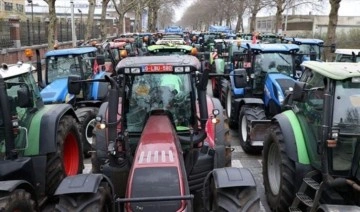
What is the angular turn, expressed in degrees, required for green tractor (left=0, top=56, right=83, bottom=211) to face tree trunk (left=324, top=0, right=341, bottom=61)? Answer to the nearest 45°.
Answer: approximately 180°

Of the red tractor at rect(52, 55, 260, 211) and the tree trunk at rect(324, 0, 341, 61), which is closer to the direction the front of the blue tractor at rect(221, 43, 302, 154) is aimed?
the red tractor

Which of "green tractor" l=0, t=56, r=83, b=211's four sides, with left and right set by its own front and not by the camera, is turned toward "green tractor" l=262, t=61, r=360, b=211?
left

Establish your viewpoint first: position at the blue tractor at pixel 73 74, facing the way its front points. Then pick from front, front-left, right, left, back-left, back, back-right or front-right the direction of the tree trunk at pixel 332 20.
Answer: back

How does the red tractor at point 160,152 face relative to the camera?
toward the camera

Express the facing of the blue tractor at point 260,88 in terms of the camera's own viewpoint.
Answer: facing the viewer and to the right of the viewer

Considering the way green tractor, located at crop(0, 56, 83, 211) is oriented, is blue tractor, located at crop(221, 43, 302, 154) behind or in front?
behind

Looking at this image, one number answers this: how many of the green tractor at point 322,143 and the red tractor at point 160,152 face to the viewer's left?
0

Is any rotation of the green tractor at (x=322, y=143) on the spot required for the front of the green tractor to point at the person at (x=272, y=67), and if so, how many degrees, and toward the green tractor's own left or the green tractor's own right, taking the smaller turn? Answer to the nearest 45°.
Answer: approximately 135° to the green tractor's own left

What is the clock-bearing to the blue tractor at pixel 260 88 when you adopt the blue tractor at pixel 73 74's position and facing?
the blue tractor at pixel 260 88 is roughly at 8 o'clock from the blue tractor at pixel 73 74.

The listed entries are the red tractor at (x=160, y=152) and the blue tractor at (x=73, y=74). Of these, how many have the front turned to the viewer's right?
0

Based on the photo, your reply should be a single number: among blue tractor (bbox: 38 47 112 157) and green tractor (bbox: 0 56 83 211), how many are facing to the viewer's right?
0

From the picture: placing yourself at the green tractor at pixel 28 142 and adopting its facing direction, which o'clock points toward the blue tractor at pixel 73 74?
The blue tractor is roughly at 5 o'clock from the green tractor.
